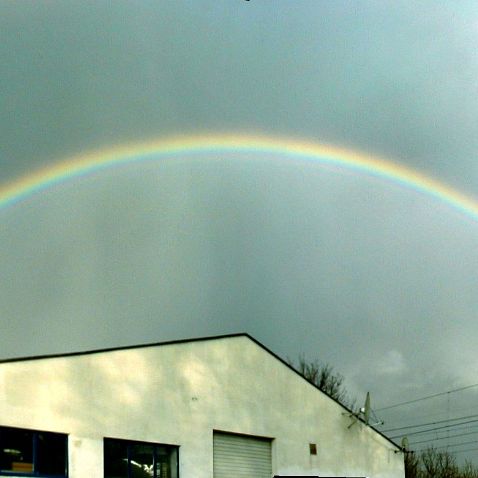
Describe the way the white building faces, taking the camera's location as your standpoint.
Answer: facing the viewer and to the right of the viewer
